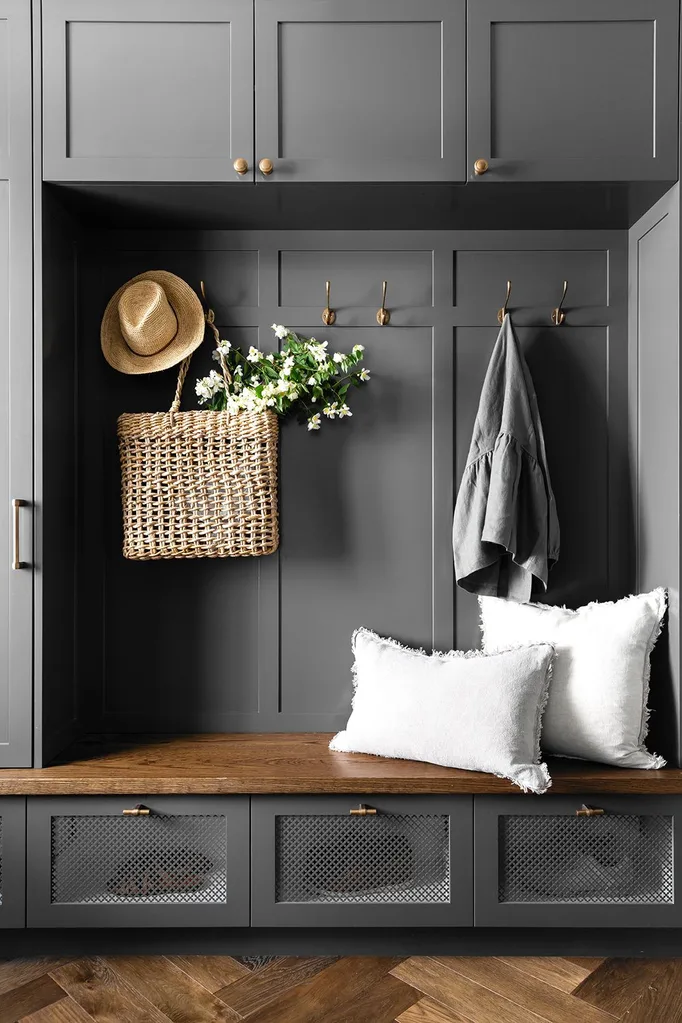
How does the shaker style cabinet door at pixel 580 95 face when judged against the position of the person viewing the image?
facing the viewer

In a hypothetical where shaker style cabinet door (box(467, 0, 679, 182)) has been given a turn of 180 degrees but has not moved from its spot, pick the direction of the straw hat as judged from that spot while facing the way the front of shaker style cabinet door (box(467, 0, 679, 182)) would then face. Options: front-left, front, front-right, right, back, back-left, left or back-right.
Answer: left

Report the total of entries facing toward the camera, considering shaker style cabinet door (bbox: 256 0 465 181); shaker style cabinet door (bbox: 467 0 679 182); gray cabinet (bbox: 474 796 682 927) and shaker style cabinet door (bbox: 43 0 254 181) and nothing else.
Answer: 4

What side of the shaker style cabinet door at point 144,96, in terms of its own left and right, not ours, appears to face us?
front

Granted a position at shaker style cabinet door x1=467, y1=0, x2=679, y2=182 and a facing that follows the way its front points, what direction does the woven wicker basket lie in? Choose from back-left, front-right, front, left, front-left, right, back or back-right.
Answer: right
